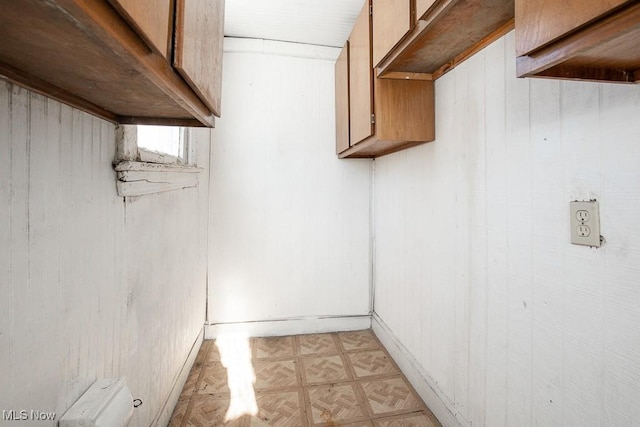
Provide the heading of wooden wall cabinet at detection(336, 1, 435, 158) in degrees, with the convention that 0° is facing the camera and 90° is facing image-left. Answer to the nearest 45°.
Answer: approximately 90°

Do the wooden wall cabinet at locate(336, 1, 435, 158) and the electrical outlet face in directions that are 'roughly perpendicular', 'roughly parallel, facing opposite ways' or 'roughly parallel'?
roughly parallel

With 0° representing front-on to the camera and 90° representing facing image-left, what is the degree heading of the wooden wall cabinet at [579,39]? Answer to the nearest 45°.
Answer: approximately 45°

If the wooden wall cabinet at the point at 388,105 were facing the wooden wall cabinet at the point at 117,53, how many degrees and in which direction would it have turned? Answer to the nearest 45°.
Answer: approximately 45° to its left

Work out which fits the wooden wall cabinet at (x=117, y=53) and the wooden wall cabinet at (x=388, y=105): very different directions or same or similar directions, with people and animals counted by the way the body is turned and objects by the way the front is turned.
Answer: very different directions

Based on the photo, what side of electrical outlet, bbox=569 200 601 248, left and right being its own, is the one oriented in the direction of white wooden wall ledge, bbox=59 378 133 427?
front

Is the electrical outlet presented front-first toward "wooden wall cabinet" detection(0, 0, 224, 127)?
yes

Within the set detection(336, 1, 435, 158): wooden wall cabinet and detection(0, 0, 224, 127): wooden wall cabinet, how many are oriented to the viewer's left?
1

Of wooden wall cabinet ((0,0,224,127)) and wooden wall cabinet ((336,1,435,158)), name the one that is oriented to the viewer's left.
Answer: wooden wall cabinet ((336,1,435,158))

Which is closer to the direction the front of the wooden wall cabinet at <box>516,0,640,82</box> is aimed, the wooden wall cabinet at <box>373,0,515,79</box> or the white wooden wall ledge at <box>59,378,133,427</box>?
the white wooden wall ledge

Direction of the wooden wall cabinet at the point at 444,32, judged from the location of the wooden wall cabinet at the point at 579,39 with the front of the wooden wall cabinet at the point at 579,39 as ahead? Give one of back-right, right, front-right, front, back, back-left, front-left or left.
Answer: right

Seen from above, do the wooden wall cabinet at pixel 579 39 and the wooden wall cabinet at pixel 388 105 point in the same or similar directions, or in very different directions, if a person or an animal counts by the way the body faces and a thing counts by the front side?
same or similar directions

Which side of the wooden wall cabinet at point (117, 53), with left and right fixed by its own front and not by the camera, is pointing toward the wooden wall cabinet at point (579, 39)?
front

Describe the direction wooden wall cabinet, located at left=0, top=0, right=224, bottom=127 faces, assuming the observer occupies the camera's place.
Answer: facing the viewer and to the right of the viewer
